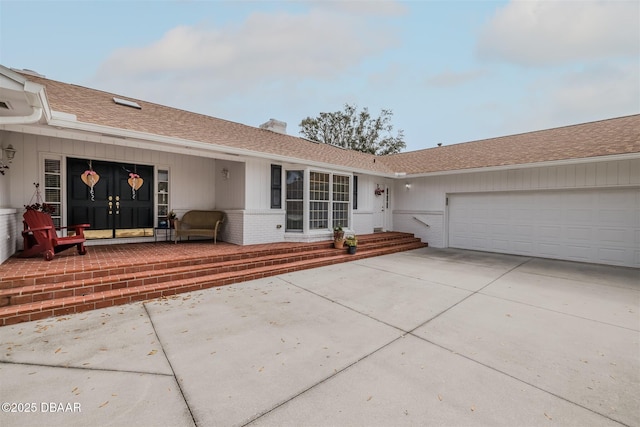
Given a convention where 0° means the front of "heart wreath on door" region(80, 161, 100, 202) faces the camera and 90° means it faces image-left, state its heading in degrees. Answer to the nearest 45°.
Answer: approximately 0°

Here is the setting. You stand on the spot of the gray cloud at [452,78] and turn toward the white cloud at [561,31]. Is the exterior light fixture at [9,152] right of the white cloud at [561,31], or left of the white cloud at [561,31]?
right

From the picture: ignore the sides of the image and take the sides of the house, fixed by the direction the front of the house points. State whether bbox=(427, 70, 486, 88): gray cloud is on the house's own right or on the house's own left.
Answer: on the house's own left

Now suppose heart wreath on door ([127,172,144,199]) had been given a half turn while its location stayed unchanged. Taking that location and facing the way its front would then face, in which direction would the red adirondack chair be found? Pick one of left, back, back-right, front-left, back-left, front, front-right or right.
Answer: back-left

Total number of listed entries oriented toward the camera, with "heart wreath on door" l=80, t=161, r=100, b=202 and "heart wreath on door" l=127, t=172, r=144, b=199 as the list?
2

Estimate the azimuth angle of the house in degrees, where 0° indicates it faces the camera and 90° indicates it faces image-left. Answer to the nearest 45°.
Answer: approximately 315°
